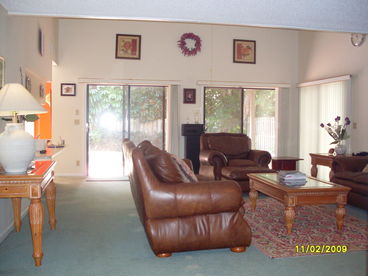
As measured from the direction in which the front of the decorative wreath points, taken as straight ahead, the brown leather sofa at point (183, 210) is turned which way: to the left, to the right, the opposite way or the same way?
to the left

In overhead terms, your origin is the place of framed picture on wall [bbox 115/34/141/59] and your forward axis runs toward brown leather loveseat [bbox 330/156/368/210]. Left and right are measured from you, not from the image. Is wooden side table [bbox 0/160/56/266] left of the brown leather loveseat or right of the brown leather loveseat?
right

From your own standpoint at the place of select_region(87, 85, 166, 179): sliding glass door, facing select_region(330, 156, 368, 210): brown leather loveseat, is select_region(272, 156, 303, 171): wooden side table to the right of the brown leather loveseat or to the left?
left

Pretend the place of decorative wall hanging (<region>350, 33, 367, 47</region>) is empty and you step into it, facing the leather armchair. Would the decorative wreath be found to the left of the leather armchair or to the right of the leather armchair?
right

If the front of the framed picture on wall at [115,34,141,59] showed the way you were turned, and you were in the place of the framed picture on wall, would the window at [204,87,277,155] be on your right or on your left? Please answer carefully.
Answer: on your left

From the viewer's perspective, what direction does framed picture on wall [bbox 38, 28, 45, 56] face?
to the viewer's right

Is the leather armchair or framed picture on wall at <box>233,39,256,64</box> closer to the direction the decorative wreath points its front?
the leather armchair

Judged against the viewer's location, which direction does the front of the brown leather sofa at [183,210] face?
facing to the right of the viewer
